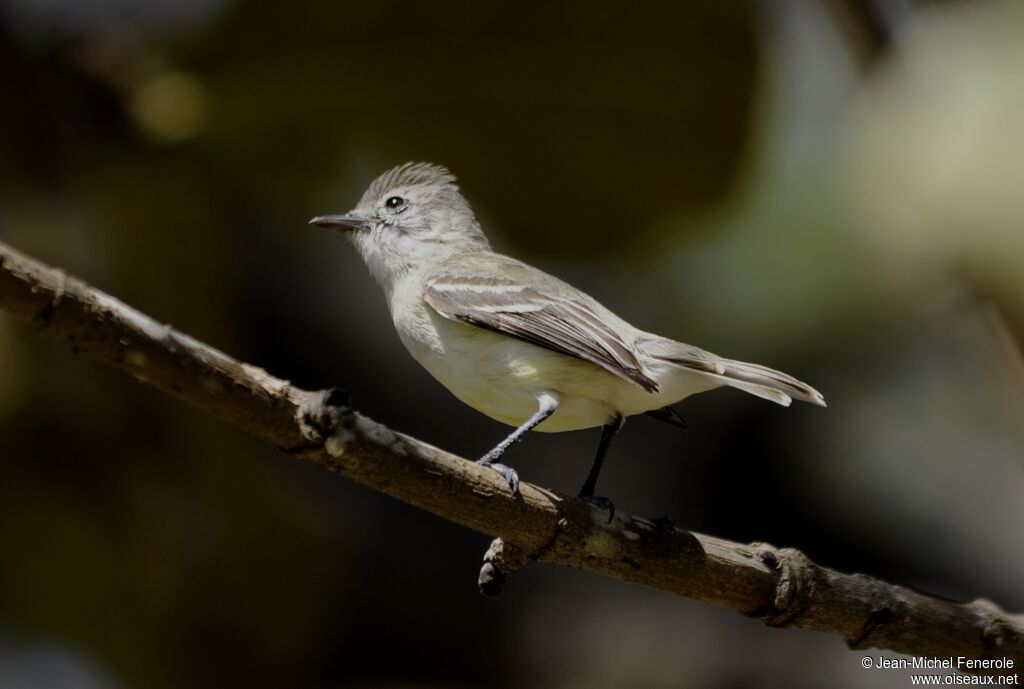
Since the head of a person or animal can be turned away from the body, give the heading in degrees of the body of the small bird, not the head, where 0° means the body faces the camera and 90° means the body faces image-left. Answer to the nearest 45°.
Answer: approximately 90°
